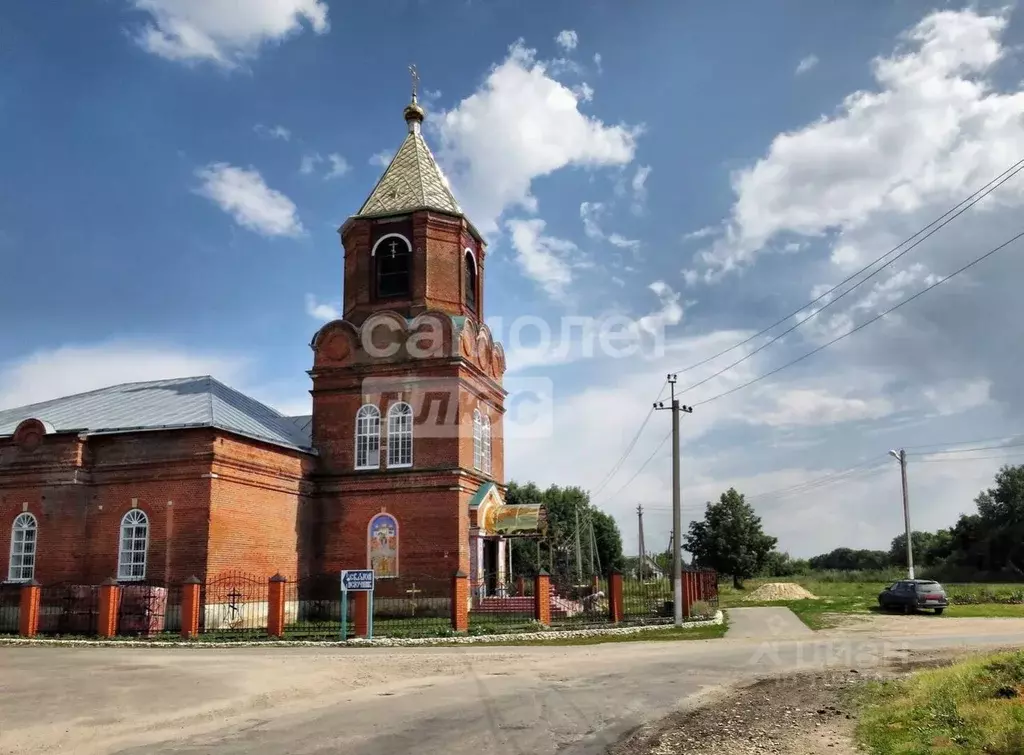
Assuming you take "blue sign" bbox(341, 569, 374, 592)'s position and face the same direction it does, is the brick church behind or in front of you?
behind

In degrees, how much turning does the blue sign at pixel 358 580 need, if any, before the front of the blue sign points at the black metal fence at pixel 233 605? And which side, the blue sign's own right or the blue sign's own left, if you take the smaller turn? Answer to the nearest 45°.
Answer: approximately 135° to the blue sign's own right

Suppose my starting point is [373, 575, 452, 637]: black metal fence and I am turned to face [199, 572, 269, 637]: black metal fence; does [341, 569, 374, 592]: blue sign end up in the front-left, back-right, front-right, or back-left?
front-left

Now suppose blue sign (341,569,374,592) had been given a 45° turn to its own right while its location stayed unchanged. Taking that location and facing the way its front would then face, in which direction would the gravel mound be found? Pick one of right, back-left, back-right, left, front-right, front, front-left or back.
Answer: back

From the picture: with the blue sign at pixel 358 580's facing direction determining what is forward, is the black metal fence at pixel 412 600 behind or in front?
behind

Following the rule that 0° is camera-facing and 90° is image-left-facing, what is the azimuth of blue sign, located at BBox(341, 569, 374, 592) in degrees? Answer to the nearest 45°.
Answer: approximately 0°

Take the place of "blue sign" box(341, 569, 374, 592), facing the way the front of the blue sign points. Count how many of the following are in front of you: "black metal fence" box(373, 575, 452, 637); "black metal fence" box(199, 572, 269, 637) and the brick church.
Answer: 0
